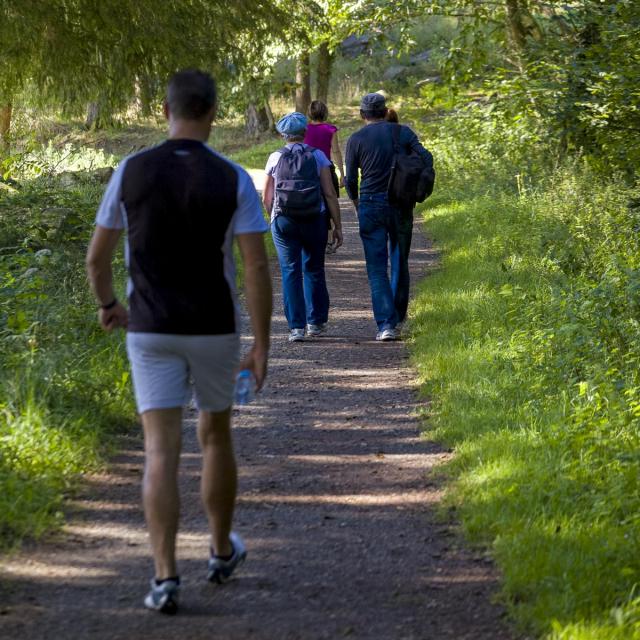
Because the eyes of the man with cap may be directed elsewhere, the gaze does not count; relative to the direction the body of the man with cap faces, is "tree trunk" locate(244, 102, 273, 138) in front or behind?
in front

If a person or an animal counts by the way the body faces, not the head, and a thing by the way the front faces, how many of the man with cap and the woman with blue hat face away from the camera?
2

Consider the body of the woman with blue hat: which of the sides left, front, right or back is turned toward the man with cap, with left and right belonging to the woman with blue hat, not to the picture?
right

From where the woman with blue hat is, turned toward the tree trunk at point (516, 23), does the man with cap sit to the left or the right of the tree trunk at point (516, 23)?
right

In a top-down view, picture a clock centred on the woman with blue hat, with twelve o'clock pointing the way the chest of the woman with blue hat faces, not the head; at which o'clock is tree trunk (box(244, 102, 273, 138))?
The tree trunk is roughly at 12 o'clock from the woman with blue hat.

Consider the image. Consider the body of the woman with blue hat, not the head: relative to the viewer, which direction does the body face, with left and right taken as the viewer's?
facing away from the viewer

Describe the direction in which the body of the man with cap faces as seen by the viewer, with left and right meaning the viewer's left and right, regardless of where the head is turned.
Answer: facing away from the viewer

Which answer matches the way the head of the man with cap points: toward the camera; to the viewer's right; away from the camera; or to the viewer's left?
away from the camera

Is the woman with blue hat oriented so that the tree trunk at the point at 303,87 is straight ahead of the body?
yes

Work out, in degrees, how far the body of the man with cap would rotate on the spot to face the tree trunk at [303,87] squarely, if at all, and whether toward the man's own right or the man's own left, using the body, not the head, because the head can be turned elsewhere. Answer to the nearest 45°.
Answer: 0° — they already face it

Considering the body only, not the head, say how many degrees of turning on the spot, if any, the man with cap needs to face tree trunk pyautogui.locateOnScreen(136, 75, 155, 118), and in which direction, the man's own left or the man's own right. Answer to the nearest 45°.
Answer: approximately 45° to the man's own left
